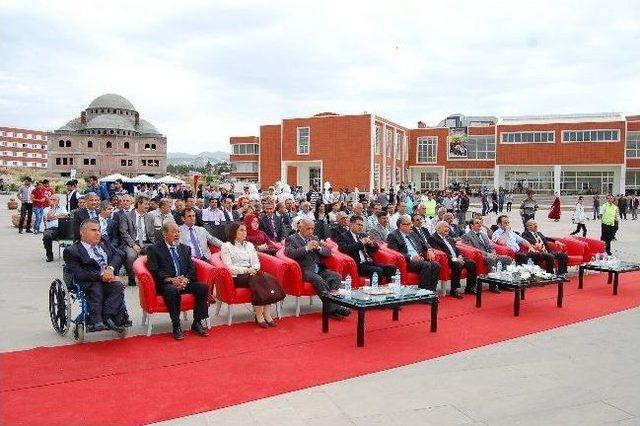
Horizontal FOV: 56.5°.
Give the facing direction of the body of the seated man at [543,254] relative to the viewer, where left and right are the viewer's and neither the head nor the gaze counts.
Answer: facing the viewer and to the right of the viewer

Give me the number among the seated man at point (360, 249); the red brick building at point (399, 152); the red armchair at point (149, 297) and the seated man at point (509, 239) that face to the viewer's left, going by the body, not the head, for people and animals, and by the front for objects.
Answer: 0

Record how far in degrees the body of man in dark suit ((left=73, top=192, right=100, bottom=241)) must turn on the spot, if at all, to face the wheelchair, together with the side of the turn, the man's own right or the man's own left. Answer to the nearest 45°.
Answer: approximately 45° to the man's own right

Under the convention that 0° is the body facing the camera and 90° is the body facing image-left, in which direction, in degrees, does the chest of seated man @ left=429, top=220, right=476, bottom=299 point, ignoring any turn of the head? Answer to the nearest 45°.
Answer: approximately 315°

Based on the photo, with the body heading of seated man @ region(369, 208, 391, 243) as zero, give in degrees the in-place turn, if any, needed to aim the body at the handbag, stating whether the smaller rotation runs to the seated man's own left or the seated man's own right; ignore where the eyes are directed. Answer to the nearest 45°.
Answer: approximately 45° to the seated man's own right

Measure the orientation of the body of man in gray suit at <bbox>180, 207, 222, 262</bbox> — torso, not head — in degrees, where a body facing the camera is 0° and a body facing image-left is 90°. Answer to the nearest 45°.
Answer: approximately 315°

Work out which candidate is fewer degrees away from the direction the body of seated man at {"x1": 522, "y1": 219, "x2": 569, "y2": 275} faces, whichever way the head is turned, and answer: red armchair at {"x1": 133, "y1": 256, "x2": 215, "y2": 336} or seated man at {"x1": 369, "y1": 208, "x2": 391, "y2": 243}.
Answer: the red armchair

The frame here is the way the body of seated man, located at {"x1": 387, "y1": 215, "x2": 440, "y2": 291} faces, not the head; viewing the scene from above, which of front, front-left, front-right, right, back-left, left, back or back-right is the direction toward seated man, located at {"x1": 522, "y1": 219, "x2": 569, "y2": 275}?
left

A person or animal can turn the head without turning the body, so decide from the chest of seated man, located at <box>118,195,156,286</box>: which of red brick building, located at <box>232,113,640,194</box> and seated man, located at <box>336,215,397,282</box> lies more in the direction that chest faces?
the seated man

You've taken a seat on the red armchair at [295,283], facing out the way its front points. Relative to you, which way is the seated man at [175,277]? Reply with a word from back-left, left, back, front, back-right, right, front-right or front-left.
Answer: right

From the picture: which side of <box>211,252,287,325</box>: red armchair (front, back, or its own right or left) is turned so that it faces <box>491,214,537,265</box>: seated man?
left

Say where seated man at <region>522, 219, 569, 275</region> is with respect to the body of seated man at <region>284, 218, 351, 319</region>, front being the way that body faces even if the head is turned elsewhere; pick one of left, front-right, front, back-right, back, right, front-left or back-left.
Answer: left

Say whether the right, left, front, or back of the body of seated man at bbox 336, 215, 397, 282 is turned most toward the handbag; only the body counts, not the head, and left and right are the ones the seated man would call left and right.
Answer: right

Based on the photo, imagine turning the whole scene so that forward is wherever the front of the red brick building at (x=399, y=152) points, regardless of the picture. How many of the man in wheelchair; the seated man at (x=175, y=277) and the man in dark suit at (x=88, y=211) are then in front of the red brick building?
3

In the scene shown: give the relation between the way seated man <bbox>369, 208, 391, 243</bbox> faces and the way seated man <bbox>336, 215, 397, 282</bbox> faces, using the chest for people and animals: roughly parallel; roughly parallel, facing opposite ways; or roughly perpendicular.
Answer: roughly parallel

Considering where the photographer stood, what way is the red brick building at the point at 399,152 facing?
facing the viewer

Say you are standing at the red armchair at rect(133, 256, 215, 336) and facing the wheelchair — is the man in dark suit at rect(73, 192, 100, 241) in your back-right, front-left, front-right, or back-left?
front-right

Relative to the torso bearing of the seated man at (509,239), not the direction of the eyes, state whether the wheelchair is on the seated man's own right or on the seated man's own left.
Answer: on the seated man's own right

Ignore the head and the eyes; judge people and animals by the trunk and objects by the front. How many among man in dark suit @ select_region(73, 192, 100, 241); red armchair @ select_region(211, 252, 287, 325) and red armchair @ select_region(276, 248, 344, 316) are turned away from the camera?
0

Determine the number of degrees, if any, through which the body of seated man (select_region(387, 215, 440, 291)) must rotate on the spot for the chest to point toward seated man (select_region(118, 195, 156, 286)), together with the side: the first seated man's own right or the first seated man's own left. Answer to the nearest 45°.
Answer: approximately 135° to the first seated man's own right
